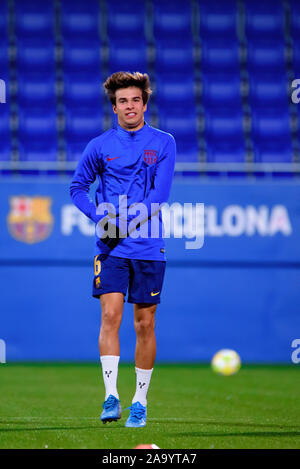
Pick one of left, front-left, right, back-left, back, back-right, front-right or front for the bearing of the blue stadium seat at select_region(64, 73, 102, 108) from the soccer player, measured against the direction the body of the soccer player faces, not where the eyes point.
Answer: back

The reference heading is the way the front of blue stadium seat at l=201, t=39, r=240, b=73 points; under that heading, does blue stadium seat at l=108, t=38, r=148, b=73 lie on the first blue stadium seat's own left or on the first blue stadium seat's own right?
on the first blue stadium seat's own right

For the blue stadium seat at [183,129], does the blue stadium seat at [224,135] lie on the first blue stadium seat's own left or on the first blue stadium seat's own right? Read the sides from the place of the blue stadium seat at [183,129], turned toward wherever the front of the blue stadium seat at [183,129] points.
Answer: on the first blue stadium seat's own left

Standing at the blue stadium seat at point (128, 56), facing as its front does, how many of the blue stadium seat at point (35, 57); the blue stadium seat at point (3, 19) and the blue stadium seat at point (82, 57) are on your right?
3

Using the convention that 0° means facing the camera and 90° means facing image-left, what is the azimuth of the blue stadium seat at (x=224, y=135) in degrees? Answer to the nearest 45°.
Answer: approximately 0°
